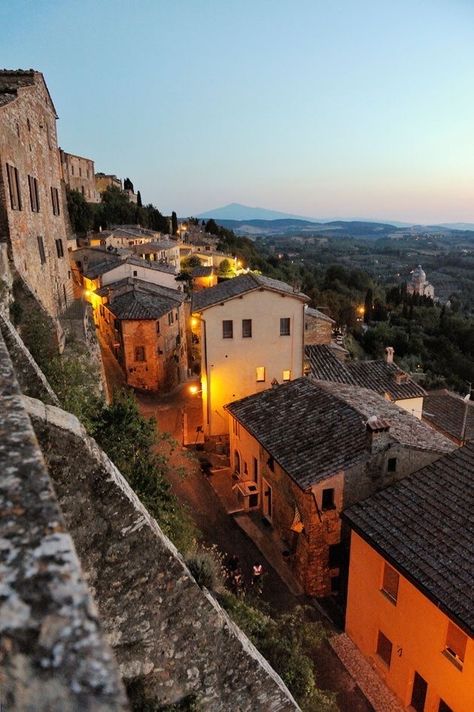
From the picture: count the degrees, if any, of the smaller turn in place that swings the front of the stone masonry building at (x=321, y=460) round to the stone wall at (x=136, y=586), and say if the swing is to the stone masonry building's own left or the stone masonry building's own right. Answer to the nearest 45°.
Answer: approximately 45° to the stone masonry building's own left

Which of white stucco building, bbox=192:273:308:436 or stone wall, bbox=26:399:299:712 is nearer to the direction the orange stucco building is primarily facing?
the stone wall

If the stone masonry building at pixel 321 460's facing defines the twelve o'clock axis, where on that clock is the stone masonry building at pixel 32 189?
the stone masonry building at pixel 32 189 is roughly at 2 o'clock from the stone masonry building at pixel 321 460.

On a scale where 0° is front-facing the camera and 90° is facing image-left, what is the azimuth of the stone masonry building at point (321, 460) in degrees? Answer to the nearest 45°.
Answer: approximately 45°

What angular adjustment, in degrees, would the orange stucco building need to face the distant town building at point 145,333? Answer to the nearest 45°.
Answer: approximately 90° to its right

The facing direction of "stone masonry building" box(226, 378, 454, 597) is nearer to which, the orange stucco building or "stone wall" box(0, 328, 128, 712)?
the stone wall

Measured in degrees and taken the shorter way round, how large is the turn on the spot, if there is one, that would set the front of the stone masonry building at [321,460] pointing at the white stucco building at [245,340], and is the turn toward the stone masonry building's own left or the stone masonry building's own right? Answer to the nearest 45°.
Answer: approximately 90° to the stone masonry building's own right

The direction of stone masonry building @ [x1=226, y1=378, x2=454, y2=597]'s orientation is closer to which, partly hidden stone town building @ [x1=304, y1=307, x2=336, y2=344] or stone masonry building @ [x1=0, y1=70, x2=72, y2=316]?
the stone masonry building

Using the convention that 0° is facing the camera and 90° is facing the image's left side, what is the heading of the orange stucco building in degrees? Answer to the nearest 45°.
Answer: approximately 45°

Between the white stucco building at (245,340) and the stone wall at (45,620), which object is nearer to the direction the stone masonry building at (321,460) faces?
the stone wall
